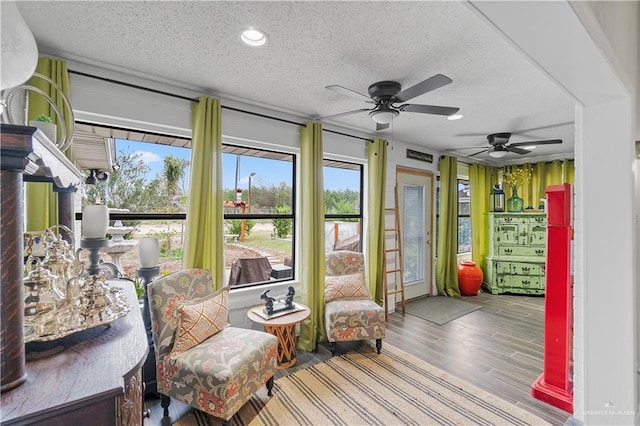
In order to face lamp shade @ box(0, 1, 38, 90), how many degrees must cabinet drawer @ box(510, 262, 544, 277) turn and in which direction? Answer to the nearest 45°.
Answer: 0° — it already faces it

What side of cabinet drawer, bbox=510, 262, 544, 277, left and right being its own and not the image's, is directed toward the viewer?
front

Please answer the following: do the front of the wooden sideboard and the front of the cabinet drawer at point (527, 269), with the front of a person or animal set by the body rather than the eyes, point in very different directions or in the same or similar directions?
very different directions

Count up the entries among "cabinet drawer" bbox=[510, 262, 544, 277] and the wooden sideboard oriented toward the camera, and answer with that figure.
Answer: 1

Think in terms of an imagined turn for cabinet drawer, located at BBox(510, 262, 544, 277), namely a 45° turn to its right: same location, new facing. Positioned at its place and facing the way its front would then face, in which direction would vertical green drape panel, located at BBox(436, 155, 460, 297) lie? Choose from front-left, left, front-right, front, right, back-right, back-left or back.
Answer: front

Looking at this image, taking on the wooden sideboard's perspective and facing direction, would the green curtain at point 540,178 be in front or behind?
in front

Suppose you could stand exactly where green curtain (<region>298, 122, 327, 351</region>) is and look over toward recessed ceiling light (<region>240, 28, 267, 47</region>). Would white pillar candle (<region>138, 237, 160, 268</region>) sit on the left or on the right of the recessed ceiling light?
right

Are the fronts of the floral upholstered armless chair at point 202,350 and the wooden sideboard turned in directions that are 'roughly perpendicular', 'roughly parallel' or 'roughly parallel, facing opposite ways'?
roughly perpendicular

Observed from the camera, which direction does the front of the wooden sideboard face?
facing to the right of the viewer

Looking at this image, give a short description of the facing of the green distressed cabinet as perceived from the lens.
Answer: facing the viewer

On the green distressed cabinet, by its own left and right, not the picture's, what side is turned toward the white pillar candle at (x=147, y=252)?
front

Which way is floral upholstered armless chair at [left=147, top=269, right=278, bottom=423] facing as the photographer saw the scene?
facing the viewer and to the right of the viewer

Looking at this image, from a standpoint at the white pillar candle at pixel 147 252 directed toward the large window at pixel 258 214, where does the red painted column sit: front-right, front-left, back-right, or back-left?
front-right

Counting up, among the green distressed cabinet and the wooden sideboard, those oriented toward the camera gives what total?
1

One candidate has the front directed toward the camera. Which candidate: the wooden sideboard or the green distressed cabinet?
the green distressed cabinet

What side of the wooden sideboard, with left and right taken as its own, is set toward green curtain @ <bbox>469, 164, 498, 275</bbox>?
front
